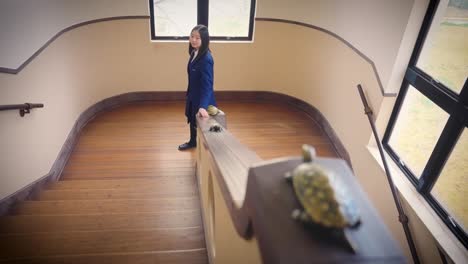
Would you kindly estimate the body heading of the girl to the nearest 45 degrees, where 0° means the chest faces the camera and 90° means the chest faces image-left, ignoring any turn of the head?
approximately 45°

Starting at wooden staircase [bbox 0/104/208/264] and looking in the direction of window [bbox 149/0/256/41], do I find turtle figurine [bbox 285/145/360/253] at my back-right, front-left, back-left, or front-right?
back-right

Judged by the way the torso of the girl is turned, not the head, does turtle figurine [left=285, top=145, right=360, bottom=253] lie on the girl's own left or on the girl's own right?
on the girl's own left

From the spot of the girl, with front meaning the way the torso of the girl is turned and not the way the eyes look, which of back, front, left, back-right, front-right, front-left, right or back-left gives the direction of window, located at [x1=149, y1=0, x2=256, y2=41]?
back-right

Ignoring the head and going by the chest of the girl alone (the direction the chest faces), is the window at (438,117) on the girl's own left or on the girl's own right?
on the girl's own left

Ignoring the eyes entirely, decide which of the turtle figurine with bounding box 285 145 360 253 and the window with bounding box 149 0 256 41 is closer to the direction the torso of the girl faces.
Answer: the turtle figurine
